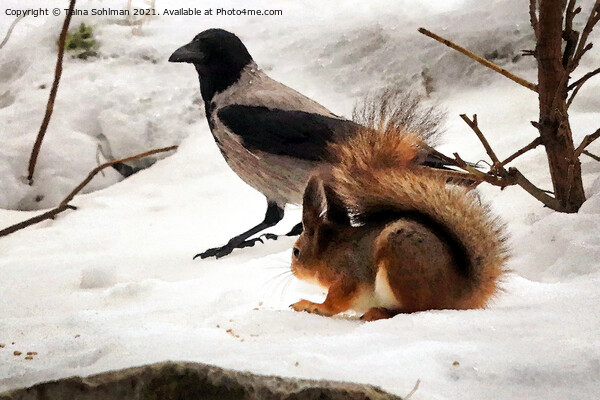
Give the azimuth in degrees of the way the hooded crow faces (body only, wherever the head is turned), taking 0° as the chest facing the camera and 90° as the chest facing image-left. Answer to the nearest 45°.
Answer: approximately 90°

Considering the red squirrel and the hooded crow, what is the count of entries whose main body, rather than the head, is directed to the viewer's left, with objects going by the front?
2

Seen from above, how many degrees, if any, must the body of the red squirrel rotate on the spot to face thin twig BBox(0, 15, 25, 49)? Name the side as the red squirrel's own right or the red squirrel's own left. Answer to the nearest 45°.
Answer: approximately 45° to the red squirrel's own right

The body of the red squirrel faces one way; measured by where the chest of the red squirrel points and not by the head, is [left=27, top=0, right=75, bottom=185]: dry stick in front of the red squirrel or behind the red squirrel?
in front

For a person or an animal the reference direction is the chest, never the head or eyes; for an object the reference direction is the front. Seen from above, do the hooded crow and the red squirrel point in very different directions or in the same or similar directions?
same or similar directions

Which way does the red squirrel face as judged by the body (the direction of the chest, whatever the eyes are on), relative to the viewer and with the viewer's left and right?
facing to the left of the viewer

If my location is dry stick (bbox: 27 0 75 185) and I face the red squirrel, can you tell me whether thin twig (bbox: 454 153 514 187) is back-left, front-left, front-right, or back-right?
front-left
